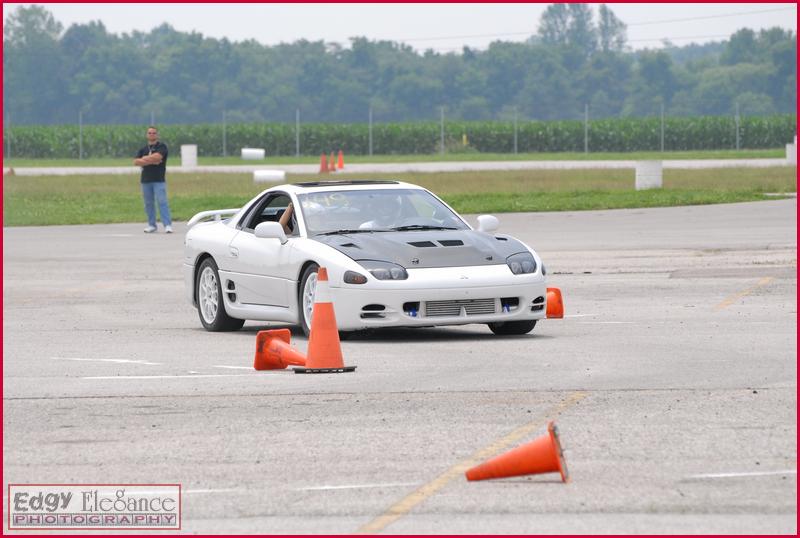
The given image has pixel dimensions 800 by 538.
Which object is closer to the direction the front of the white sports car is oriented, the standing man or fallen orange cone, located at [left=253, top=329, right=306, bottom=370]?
the fallen orange cone

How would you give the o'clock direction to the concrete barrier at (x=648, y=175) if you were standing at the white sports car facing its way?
The concrete barrier is roughly at 8 o'clock from the white sports car.

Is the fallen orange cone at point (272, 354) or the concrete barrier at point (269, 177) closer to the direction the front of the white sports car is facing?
the fallen orange cone

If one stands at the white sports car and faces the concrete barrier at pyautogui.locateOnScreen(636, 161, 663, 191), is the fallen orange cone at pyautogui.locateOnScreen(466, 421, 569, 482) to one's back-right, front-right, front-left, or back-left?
back-right

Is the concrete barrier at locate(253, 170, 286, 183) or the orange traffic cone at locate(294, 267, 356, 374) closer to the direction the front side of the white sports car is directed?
the orange traffic cone

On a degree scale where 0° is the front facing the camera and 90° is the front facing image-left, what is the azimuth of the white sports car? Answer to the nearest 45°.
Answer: approximately 315°

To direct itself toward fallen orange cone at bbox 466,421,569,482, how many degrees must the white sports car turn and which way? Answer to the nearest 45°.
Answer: approximately 45° to its right

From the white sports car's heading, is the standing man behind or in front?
behind

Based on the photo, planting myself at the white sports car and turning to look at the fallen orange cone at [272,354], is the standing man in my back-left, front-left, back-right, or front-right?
back-right

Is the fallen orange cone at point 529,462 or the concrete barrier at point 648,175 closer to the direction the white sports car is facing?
the fallen orange cone

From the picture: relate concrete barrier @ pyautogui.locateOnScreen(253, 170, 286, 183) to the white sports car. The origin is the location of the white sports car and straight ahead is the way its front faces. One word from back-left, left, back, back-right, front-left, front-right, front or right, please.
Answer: back-left
